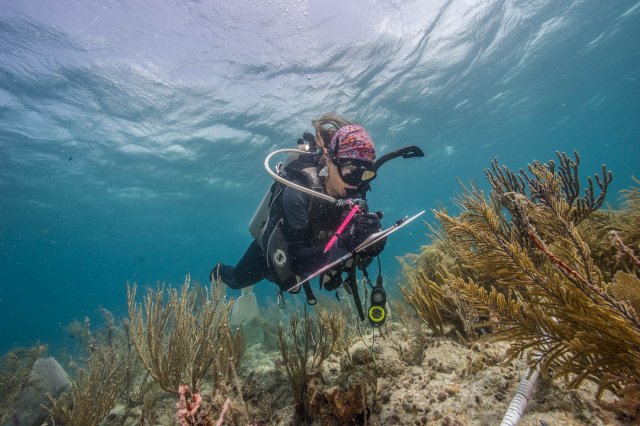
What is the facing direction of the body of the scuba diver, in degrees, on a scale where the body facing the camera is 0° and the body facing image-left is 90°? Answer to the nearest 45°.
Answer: approximately 315°

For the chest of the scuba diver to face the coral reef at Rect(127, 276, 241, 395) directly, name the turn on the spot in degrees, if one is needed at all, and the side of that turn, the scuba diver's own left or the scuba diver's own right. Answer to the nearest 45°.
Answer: approximately 135° to the scuba diver's own right

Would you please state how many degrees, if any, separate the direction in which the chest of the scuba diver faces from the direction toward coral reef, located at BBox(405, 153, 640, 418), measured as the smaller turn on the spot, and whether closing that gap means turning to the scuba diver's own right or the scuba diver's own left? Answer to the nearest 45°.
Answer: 0° — they already face it
